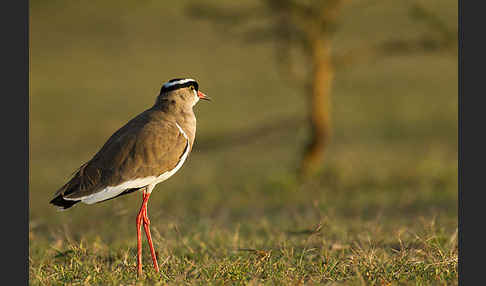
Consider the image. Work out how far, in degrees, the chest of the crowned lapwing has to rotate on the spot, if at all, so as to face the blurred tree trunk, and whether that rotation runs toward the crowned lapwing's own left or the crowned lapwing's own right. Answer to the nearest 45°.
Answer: approximately 45° to the crowned lapwing's own left

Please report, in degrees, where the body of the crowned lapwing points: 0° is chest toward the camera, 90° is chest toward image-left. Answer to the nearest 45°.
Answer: approximately 270°
